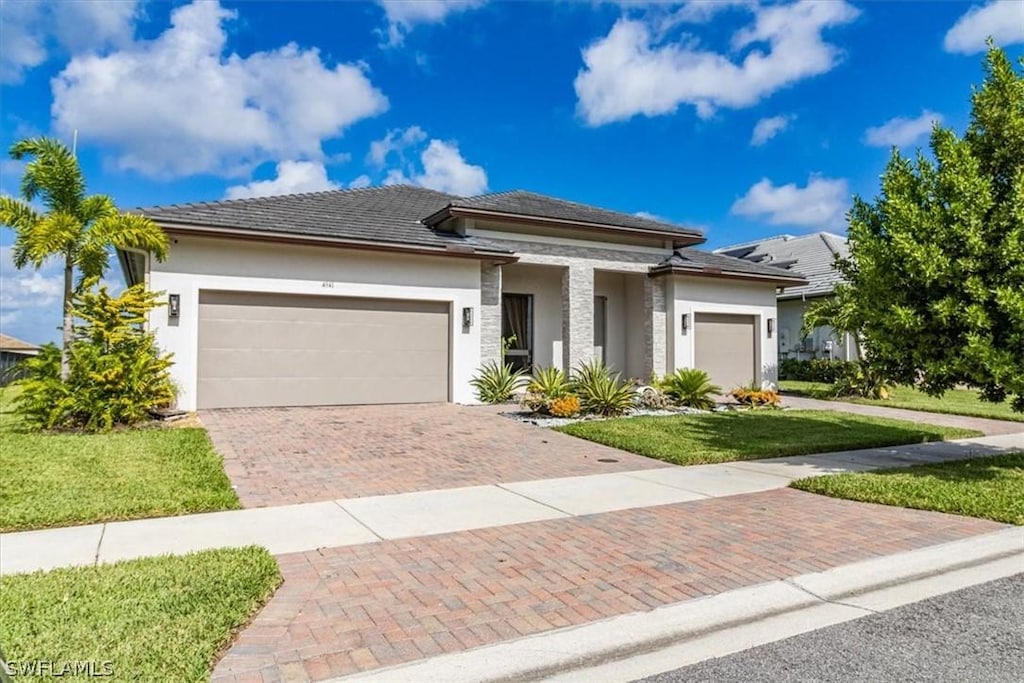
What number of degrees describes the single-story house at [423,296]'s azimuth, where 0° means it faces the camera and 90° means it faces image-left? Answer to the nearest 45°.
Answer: approximately 315°

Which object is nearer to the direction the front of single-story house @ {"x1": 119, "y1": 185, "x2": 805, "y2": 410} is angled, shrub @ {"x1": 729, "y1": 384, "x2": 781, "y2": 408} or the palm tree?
the shrub

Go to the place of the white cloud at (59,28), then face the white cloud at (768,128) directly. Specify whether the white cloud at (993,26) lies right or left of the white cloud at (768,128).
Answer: right

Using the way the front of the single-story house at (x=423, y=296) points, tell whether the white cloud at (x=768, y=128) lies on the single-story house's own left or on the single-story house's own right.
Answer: on the single-story house's own left

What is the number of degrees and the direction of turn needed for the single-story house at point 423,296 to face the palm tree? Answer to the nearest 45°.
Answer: approximately 90° to its right

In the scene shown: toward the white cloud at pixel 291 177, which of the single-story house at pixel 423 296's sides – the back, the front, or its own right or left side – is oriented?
back

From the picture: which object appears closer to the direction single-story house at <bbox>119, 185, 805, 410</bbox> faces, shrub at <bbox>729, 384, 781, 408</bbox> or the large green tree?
the large green tree

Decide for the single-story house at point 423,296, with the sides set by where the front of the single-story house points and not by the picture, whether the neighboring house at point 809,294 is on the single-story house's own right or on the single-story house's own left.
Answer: on the single-story house's own left

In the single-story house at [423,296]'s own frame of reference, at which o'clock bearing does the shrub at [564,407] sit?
The shrub is roughly at 12 o'clock from the single-story house.

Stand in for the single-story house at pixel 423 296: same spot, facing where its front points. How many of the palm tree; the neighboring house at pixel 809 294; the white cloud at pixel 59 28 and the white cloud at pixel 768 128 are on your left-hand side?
2
